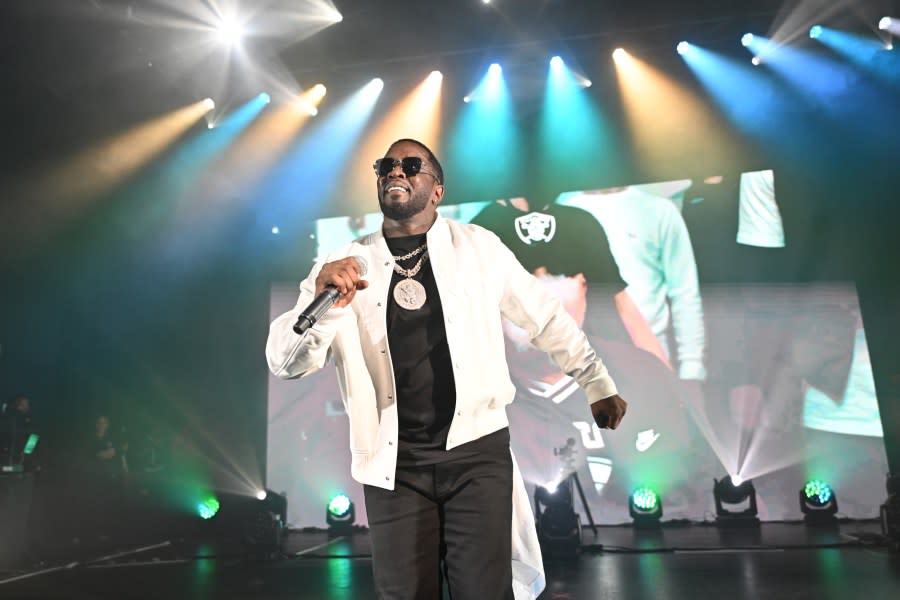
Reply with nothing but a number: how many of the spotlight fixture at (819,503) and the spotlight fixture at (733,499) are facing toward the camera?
2

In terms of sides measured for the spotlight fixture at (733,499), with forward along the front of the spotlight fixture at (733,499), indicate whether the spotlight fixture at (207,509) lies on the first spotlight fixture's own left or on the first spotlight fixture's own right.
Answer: on the first spotlight fixture's own right

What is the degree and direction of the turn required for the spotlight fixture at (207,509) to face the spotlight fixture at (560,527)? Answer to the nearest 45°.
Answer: approximately 45° to its left

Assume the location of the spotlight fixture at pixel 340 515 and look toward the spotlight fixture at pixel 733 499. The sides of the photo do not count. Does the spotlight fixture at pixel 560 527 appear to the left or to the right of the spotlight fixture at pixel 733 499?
right

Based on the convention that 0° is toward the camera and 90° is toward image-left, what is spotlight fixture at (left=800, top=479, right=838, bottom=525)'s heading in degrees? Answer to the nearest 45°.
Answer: approximately 0°

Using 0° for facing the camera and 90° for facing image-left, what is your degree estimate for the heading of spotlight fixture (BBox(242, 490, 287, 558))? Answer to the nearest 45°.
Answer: approximately 45°

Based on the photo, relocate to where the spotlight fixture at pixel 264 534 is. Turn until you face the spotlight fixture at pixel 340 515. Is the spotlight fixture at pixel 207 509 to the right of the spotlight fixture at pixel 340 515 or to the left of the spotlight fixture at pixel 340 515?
left

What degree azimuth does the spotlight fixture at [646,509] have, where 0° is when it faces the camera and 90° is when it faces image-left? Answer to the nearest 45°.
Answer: approximately 0°
